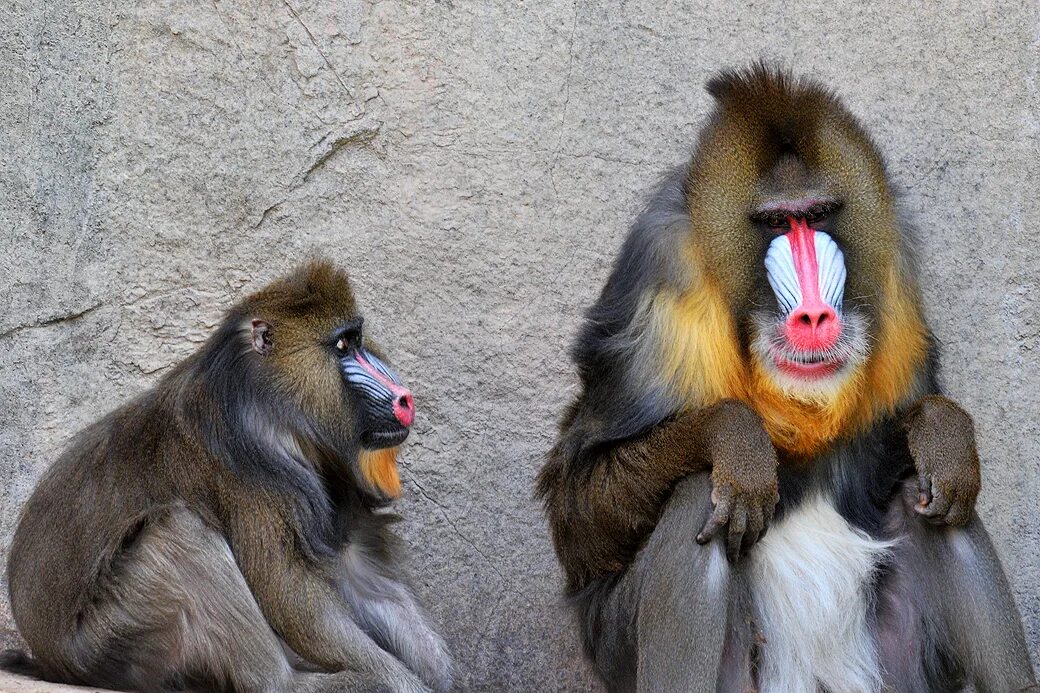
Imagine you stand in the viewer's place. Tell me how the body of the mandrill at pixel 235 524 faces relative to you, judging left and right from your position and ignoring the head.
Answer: facing to the right of the viewer

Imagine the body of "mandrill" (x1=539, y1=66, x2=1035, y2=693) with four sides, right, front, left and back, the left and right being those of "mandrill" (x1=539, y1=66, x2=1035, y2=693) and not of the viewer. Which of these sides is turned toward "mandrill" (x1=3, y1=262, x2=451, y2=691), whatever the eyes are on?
right

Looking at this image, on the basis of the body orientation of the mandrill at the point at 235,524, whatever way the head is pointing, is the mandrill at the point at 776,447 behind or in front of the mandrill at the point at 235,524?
in front

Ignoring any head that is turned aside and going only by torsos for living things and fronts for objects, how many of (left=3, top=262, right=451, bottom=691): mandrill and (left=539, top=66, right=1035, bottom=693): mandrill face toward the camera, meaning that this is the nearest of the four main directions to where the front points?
1
